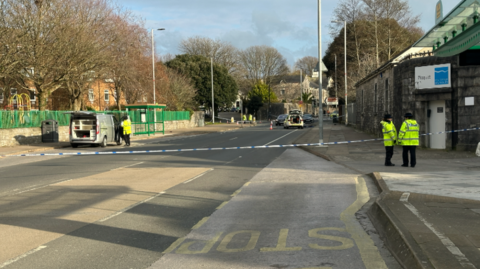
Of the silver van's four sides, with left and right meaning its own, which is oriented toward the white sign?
right

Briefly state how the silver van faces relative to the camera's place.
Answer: facing away from the viewer and to the right of the viewer

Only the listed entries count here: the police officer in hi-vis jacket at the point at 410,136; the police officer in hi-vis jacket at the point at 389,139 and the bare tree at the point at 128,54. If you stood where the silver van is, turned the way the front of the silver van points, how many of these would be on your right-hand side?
2

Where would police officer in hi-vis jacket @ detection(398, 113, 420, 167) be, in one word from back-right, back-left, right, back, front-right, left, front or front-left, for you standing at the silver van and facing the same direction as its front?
right

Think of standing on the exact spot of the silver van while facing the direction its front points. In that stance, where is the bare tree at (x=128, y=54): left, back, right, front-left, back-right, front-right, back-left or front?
front-left

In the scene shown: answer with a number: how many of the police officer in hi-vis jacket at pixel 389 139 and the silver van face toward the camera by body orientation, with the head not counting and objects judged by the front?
0

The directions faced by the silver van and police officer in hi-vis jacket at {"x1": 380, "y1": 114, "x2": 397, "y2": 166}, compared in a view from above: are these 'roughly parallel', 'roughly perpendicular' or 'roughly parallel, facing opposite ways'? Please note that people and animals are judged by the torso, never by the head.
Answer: roughly perpendicular

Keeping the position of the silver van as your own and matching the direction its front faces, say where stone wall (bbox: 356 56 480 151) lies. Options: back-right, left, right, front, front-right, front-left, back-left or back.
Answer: right
